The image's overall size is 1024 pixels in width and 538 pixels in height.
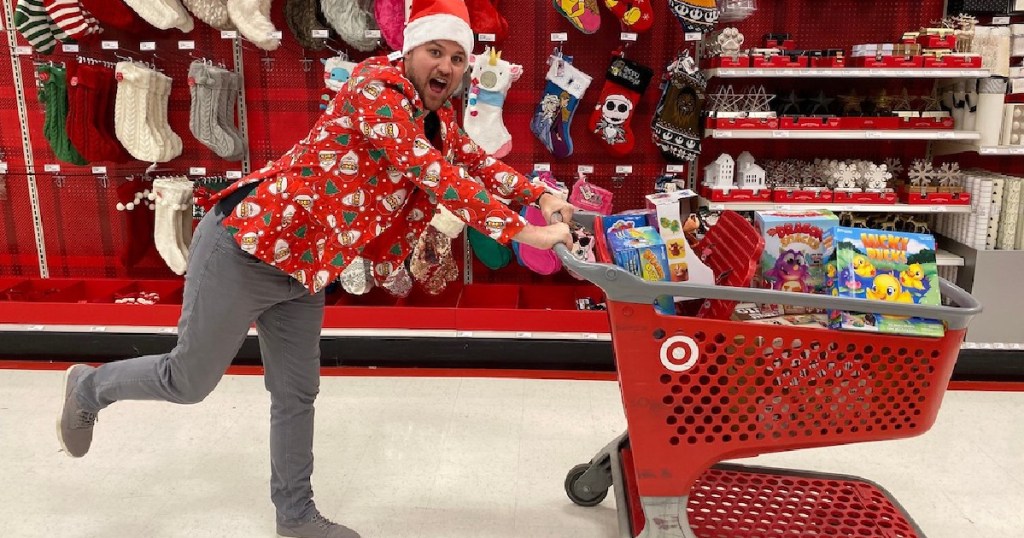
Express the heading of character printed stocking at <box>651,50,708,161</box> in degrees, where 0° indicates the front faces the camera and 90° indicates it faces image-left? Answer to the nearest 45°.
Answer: approximately 0°

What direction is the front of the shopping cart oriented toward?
to the viewer's right

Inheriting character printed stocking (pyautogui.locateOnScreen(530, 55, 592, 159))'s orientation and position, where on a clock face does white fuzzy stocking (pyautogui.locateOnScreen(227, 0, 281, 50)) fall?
The white fuzzy stocking is roughly at 3 o'clock from the character printed stocking.

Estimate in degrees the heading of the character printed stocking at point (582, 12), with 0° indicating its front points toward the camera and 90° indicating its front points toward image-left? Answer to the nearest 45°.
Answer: approximately 0°

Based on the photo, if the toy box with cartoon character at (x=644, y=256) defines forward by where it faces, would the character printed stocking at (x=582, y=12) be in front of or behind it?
behind

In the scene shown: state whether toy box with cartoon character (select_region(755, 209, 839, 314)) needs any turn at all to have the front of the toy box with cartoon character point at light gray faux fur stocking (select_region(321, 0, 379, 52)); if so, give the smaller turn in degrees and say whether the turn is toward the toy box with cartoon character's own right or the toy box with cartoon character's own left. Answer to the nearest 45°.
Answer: approximately 135° to the toy box with cartoon character's own right
